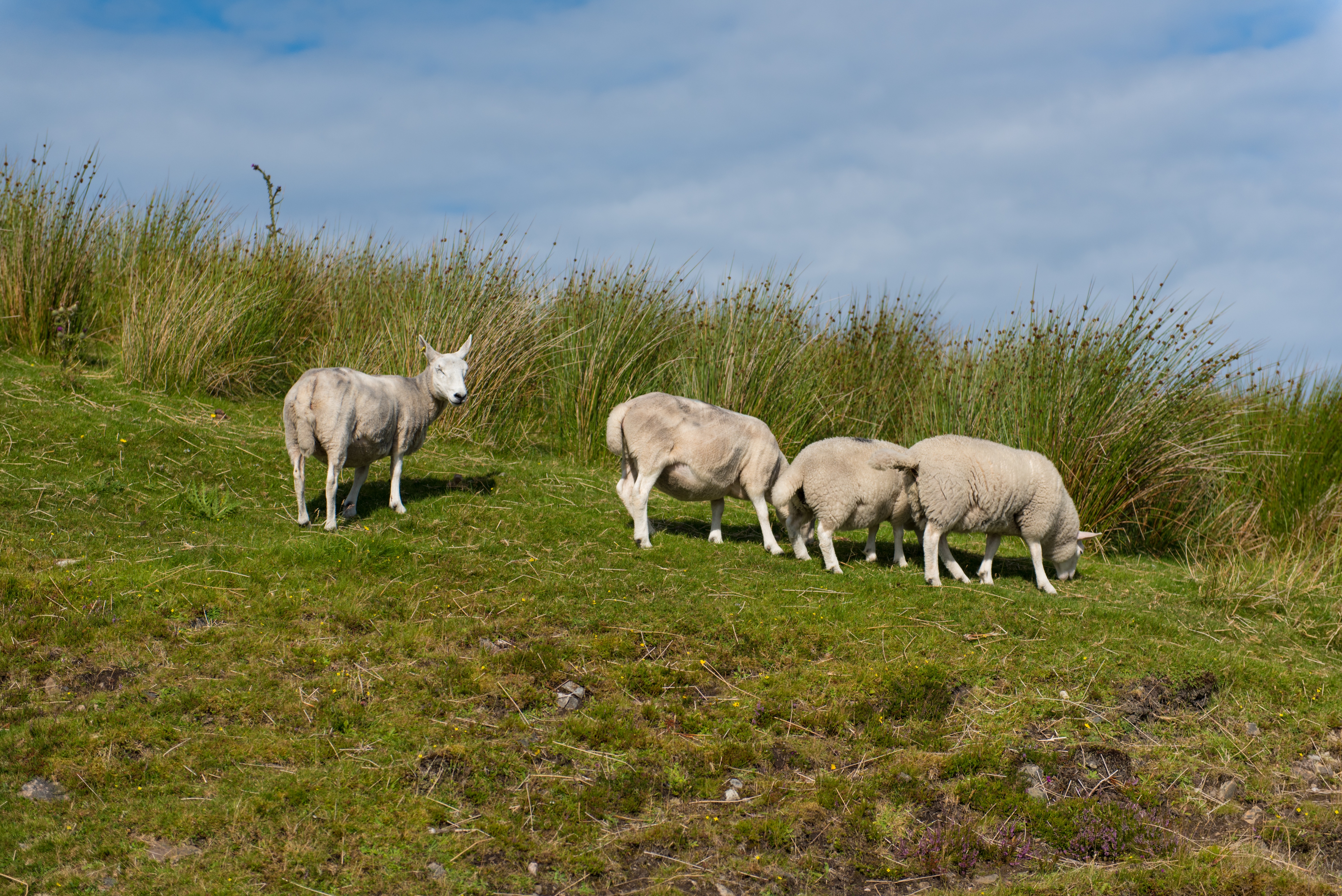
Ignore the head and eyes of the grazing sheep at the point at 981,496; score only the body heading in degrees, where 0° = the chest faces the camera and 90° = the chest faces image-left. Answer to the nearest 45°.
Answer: approximately 270°

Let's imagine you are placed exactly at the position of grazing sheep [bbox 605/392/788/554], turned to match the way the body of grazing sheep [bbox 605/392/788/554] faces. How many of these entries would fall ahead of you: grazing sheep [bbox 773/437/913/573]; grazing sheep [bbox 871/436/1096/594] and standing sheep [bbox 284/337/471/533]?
2

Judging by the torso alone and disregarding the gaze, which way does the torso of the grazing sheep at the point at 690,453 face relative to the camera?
to the viewer's right

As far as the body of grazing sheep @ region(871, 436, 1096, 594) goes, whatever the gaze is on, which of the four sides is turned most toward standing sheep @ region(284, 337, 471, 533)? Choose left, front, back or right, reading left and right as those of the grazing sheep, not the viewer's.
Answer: back

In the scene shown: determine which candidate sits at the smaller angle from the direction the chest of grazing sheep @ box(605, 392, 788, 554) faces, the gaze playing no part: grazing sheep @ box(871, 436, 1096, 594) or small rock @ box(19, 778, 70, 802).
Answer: the grazing sheep

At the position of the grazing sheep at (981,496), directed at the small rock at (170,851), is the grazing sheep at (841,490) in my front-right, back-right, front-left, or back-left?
front-right

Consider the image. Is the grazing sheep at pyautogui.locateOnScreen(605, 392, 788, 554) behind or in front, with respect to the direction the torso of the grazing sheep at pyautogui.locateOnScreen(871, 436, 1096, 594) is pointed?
behind

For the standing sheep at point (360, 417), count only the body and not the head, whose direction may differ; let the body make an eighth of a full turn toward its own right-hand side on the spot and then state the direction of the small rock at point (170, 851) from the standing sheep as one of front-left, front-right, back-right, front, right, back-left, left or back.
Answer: right

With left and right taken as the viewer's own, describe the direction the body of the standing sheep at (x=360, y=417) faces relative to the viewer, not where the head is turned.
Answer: facing away from the viewer and to the right of the viewer

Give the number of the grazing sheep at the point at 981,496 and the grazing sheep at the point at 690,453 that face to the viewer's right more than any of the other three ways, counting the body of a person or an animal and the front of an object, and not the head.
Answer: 2

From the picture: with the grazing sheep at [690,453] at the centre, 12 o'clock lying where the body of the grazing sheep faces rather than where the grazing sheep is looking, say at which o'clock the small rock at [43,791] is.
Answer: The small rock is roughly at 4 o'clock from the grazing sheep.

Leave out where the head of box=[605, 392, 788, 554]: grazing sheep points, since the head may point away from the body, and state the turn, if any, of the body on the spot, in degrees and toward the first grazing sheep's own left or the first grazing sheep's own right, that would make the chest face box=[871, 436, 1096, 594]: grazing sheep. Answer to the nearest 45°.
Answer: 0° — it already faces it

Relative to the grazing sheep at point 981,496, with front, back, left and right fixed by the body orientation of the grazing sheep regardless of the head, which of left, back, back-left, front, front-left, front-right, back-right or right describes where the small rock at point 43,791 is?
back-right
